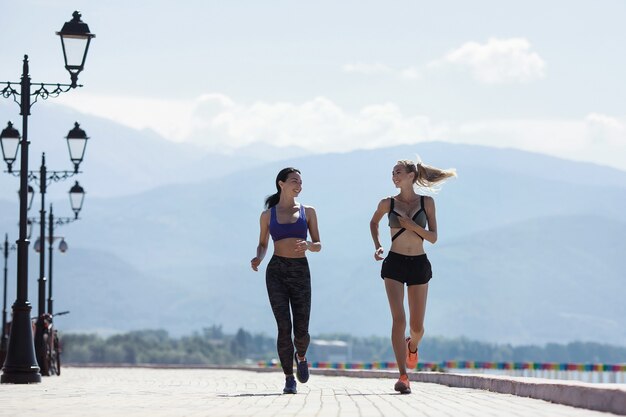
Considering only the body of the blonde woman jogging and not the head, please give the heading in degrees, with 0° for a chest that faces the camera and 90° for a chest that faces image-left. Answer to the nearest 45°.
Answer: approximately 0°

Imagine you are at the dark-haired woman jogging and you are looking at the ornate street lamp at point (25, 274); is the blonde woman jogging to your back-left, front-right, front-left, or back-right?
back-right

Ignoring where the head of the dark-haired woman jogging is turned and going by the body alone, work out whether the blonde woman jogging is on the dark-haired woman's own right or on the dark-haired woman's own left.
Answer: on the dark-haired woman's own left

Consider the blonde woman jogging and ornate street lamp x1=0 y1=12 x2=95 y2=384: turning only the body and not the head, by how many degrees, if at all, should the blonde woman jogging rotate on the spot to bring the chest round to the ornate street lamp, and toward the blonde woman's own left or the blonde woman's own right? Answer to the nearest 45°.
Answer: approximately 135° to the blonde woman's own right

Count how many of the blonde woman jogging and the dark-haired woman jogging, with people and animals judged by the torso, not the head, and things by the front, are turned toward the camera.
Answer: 2

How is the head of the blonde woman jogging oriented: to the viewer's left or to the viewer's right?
to the viewer's left

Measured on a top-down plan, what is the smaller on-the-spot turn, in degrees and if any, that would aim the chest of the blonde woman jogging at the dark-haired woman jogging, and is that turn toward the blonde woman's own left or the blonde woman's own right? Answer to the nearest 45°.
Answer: approximately 90° to the blonde woman's own right

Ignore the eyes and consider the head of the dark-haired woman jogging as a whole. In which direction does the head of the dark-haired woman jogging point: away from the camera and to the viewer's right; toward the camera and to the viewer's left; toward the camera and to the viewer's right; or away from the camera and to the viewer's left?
toward the camera and to the viewer's right

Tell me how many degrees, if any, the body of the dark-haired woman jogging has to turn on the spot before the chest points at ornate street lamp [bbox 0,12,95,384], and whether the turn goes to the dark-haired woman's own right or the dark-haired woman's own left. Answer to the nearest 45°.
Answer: approximately 135° to the dark-haired woman's own right

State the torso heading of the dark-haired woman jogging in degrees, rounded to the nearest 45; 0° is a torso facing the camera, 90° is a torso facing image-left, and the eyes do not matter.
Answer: approximately 0°
